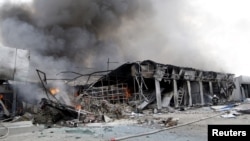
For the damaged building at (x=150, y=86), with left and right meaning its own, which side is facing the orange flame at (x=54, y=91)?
right

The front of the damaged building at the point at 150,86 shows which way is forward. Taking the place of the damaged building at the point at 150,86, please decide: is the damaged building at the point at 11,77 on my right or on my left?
on my right
